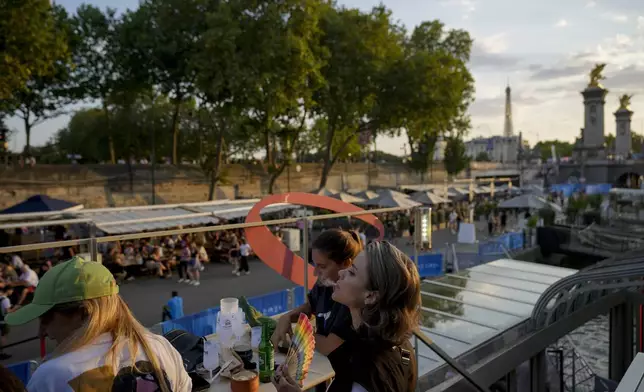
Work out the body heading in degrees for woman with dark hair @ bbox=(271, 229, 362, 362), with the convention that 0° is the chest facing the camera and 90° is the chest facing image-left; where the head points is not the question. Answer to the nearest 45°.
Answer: approximately 45°

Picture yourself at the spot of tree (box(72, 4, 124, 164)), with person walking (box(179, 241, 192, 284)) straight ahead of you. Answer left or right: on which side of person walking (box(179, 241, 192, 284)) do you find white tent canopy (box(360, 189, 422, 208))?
left

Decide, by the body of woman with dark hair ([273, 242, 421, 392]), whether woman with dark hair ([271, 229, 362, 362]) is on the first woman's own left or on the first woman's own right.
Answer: on the first woman's own right

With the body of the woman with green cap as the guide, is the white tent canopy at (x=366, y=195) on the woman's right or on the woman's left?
on the woman's right

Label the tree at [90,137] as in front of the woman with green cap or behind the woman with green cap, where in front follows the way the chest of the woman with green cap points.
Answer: in front

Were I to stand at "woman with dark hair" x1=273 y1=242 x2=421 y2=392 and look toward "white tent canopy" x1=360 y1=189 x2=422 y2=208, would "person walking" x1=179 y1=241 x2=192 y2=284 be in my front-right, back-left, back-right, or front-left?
front-left
